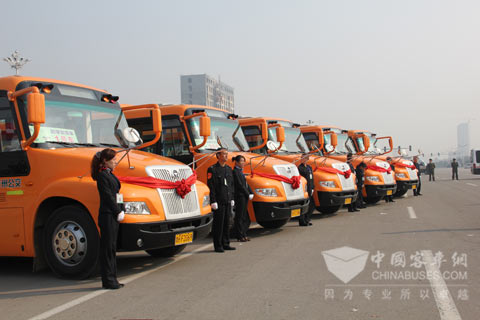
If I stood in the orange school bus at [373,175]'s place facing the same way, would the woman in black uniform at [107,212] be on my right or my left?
on my right

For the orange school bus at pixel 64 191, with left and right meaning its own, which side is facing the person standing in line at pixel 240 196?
left

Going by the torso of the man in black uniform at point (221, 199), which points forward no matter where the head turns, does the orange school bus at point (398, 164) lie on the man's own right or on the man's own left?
on the man's own left

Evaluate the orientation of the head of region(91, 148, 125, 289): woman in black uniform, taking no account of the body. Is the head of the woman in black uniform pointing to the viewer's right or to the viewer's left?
to the viewer's right

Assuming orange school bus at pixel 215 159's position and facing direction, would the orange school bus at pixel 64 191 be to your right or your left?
on your right

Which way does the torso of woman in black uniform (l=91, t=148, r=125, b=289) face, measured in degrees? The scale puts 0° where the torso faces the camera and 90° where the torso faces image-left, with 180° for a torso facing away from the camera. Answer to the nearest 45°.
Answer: approximately 270°

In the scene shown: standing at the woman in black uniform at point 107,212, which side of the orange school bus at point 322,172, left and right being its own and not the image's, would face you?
right

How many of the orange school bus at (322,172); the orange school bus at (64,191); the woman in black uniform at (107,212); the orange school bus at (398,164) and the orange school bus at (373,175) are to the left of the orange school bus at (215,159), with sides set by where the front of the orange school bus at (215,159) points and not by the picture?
3

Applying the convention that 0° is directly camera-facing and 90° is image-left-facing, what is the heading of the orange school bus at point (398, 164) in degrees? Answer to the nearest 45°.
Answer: approximately 315°

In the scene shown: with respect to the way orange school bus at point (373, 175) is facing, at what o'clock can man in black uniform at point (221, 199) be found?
The man in black uniform is roughly at 2 o'clock from the orange school bus.
